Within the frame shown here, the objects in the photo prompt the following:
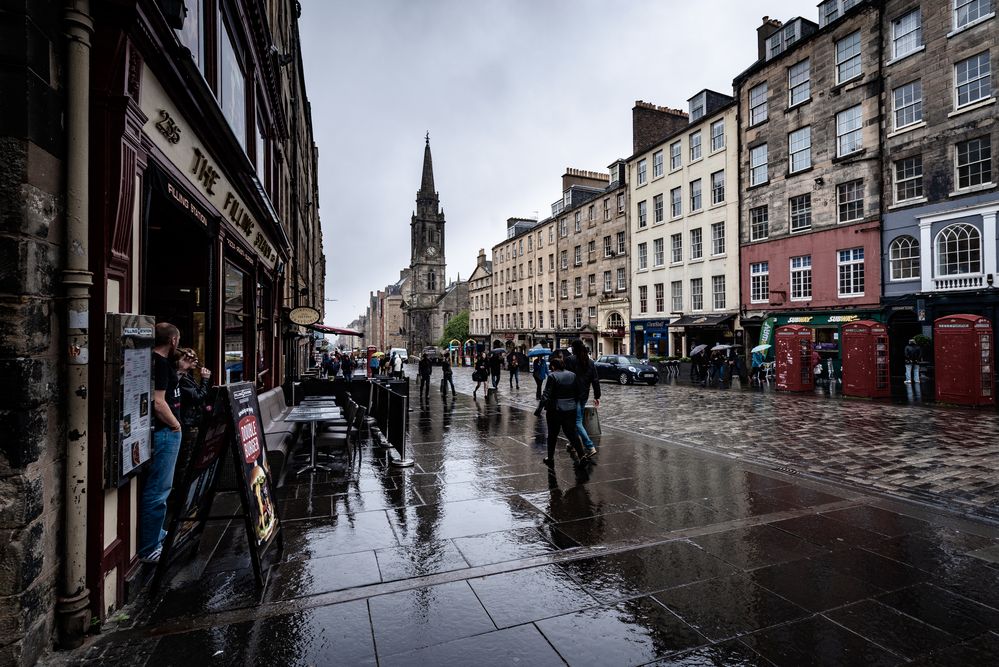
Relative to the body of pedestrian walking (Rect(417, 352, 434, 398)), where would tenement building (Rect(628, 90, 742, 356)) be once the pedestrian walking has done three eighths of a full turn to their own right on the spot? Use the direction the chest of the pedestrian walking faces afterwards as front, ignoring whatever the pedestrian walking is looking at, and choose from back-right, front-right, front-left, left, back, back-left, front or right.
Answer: left

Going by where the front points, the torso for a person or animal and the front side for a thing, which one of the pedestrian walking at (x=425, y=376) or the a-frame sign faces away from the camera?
the pedestrian walking

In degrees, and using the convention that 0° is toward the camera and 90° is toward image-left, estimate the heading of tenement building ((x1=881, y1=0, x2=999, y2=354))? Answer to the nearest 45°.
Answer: approximately 45°

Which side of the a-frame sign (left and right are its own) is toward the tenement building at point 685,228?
left

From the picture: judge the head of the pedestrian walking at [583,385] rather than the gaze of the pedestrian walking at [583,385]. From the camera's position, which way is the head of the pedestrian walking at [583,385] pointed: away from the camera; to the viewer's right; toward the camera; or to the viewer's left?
away from the camera

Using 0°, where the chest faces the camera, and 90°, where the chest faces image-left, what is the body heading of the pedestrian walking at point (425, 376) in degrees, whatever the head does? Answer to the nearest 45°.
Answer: approximately 180°

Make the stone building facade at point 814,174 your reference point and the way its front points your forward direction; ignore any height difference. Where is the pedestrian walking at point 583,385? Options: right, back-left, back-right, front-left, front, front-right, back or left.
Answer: front-left

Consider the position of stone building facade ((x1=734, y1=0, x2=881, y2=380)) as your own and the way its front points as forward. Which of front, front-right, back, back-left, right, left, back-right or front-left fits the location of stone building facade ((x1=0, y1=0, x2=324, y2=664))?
front-left

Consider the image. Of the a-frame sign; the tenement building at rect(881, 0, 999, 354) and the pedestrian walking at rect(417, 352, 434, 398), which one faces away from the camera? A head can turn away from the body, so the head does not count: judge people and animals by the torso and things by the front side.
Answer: the pedestrian walking

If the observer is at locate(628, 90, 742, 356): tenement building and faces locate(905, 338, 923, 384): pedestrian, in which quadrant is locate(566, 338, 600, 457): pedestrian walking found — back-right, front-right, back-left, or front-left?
front-right

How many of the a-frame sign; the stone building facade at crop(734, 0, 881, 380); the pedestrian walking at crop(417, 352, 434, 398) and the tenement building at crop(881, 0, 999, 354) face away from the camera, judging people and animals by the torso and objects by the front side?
1

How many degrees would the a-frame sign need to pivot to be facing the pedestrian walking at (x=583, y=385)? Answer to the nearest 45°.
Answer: approximately 90° to its left

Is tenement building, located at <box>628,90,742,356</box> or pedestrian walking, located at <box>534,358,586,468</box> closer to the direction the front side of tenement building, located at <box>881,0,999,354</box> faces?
the pedestrian walking

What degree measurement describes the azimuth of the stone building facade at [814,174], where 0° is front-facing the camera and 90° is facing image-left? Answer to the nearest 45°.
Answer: approximately 45°

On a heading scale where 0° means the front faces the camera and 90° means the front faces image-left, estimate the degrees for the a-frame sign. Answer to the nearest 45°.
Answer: approximately 315°
